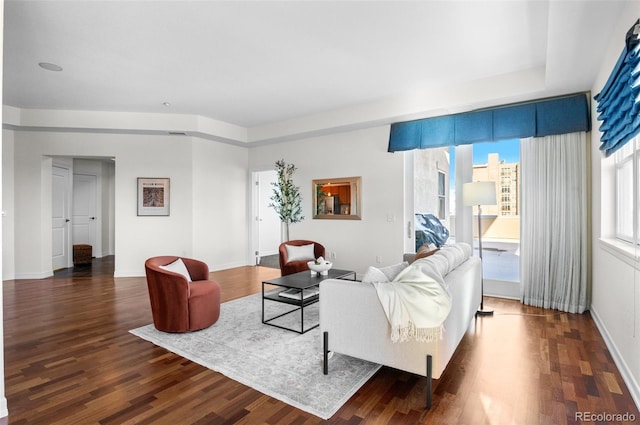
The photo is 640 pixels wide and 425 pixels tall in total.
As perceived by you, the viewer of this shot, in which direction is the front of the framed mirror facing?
facing the viewer and to the left of the viewer

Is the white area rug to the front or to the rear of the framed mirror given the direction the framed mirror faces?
to the front

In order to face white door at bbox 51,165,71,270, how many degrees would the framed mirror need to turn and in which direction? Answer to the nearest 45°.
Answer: approximately 45° to its right

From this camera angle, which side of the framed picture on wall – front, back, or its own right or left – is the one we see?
front

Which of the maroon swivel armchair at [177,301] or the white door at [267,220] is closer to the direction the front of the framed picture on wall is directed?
the maroon swivel armchair

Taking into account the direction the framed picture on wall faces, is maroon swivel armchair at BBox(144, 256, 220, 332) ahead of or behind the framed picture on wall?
ahead

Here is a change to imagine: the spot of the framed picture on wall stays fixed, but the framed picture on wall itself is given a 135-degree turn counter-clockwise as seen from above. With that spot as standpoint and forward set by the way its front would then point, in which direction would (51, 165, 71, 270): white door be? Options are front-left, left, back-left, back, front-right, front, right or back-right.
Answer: left

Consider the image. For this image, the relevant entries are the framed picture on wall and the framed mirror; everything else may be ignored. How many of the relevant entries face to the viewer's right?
0

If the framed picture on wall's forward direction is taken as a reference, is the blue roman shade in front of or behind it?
in front

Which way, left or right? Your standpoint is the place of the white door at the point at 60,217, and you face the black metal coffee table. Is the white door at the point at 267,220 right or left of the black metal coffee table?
left

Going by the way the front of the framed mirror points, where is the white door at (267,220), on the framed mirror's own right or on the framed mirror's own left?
on the framed mirror's own right

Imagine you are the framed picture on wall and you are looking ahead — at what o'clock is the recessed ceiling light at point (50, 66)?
The recessed ceiling light is roughly at 1 o'clock from the framed picture on wall.
